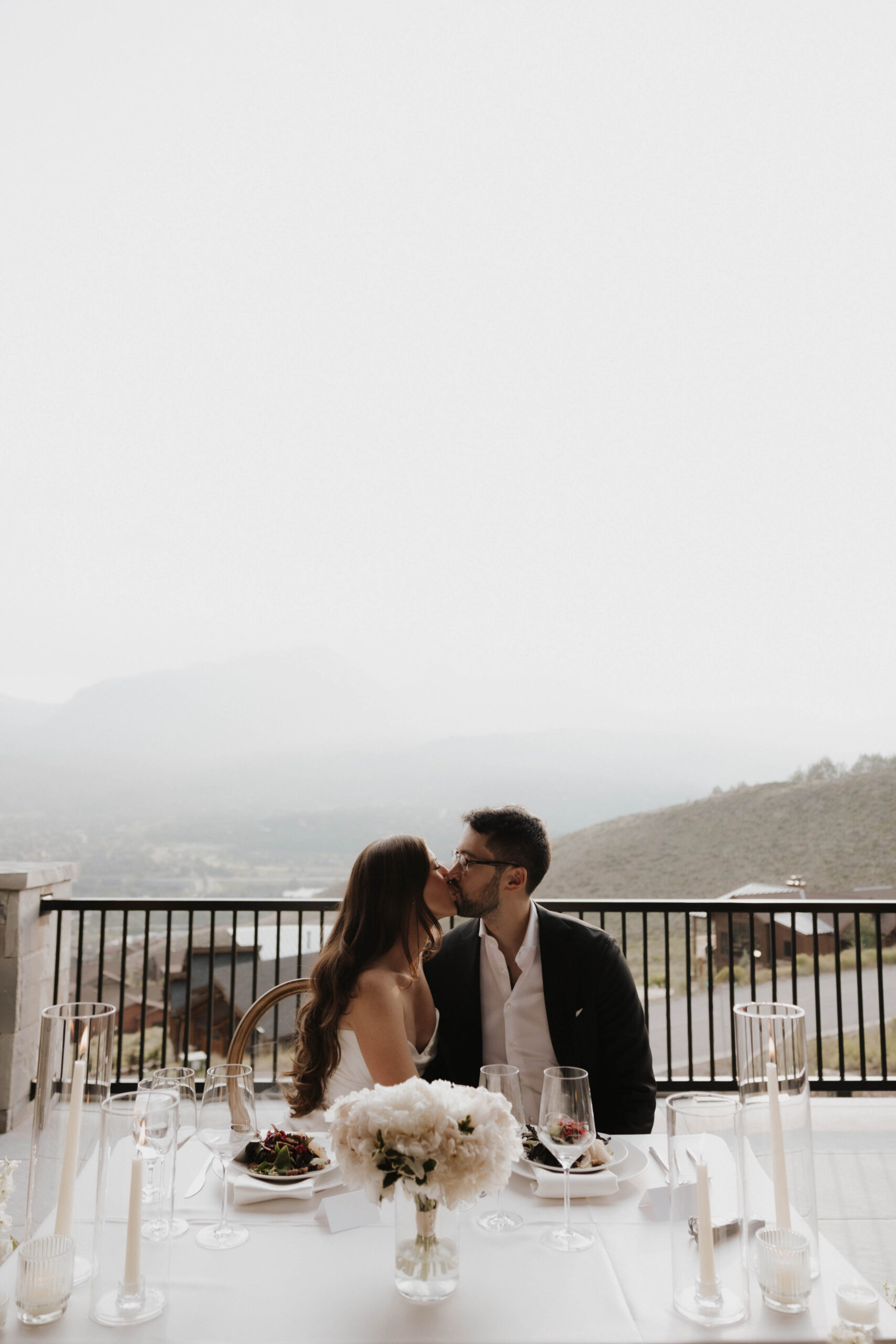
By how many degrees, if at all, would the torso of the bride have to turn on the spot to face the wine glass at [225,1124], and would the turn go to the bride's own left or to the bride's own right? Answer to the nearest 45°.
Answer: approximately 90° to the bride's own right

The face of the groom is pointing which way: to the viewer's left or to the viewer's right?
to the viewer's left

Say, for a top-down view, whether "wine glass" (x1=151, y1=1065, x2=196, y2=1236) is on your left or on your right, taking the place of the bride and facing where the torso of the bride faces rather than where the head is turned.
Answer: on your right

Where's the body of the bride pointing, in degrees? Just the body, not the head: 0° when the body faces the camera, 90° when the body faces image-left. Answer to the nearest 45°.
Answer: approximately 270°

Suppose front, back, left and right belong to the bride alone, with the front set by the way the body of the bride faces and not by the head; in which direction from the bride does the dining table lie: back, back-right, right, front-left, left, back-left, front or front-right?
right

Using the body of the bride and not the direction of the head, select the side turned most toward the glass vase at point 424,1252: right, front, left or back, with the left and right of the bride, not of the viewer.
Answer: right

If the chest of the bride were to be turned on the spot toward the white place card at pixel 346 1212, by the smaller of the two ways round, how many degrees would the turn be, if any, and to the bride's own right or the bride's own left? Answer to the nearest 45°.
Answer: approximately 90° to the bride's own right

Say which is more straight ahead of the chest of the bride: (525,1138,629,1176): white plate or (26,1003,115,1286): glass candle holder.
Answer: the white plate
